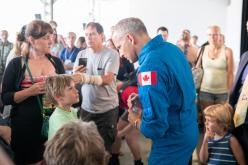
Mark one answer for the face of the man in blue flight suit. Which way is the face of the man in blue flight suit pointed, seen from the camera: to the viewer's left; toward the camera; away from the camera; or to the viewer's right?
to the viewer's left

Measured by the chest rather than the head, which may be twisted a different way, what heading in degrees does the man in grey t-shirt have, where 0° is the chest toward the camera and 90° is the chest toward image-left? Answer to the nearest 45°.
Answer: approximately 45°

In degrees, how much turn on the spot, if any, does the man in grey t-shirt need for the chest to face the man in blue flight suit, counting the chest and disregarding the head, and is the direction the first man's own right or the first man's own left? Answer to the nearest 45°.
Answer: approximately 45° to the first man's own left
